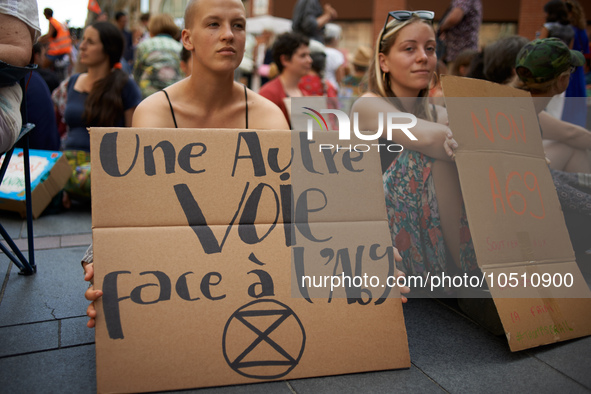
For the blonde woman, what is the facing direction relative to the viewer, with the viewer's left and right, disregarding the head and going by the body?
facing the viewer and to the right of the viewer

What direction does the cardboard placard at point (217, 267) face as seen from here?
toward the camera

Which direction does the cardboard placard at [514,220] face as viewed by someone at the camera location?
facing the viewer

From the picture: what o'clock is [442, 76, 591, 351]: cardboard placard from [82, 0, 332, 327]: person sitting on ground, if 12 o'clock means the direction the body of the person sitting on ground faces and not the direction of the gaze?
The cardboard placard is roughly at 10 o'clock from the person sitting on ground.

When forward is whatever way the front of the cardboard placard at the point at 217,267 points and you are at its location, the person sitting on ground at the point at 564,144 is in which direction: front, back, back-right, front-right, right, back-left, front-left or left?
back-left

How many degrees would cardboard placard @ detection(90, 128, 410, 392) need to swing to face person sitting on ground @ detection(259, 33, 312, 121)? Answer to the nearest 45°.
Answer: approximately 180°
